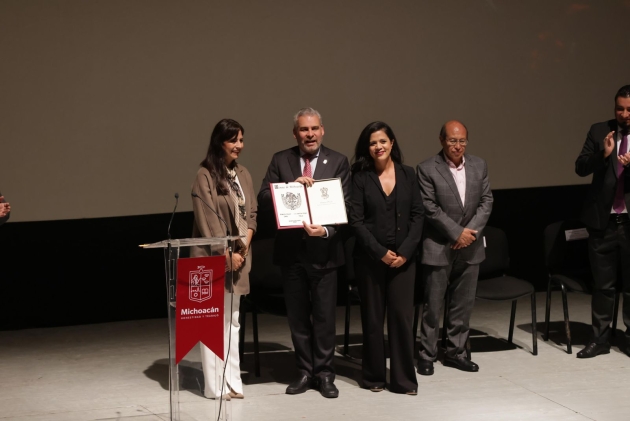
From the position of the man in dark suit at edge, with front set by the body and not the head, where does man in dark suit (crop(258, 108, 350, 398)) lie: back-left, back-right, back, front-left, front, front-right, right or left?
front-right

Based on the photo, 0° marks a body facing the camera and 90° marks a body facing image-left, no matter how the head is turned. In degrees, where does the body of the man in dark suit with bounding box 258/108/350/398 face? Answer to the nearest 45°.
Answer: approximately 0°

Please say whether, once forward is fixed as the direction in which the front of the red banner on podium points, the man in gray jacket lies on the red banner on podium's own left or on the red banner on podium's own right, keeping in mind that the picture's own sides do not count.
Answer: on the red banner on podium's own left

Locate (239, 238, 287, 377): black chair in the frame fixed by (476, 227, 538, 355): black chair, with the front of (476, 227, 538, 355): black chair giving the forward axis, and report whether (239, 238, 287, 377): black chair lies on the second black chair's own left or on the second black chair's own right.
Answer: on the second black chair's own right

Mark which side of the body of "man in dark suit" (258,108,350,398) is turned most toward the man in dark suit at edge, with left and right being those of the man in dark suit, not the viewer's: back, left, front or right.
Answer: left

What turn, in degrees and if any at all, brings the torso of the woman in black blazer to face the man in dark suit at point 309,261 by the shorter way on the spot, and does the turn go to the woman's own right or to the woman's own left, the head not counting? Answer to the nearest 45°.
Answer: approximately 90° to the woman's own right

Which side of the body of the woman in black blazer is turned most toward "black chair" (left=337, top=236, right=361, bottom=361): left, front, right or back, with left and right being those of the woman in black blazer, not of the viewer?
back

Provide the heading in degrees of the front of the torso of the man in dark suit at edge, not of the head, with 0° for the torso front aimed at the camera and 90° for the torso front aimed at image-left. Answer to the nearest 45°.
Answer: approximately 0°
